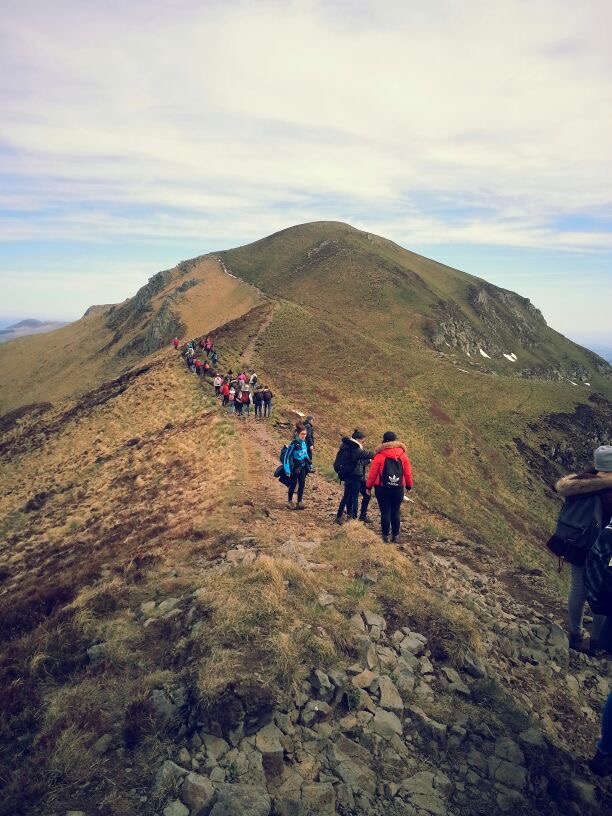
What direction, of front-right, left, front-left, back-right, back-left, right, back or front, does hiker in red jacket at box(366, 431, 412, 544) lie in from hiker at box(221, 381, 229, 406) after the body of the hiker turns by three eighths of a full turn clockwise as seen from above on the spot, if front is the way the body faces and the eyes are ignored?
front-right

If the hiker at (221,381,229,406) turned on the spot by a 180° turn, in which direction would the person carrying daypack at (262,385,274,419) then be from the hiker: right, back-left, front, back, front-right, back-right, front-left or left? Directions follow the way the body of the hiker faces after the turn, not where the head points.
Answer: front-left

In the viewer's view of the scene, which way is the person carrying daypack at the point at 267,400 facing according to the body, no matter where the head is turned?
away from the camera

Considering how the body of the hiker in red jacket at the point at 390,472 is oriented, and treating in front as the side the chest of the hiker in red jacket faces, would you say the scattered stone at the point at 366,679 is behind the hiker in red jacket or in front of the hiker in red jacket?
behind

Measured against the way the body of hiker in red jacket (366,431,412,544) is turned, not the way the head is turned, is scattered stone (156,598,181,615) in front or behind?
behind

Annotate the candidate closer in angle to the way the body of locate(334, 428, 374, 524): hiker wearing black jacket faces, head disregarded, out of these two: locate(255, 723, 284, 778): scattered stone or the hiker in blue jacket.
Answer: the hiker in blue jacket

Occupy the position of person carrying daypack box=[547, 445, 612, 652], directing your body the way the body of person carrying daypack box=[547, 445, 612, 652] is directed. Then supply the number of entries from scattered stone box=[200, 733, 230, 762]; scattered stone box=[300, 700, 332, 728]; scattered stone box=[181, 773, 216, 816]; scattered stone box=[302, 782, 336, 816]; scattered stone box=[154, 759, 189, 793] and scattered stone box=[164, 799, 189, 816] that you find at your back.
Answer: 6

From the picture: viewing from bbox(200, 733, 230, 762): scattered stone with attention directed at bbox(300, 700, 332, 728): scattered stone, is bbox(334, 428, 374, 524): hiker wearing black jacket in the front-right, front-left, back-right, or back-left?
front-left

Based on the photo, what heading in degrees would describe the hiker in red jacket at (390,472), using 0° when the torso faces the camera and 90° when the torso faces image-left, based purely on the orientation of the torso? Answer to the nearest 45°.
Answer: approximately 180°

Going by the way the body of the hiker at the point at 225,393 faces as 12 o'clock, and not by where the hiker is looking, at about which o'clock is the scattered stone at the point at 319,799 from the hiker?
The scattered stone is roughly at 6 o'clock from the hiker.

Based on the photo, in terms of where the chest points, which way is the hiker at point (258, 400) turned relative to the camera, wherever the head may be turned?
away from the camera

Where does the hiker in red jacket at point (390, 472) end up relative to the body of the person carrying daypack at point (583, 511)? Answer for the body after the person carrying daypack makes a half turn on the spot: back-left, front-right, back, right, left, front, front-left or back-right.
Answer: right

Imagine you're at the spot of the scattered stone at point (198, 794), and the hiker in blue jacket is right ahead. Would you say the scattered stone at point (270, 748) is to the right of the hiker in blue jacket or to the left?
right

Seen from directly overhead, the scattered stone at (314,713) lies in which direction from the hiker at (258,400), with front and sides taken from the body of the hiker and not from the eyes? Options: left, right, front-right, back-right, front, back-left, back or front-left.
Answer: back

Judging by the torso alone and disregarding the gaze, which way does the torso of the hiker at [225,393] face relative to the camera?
away from the camera
